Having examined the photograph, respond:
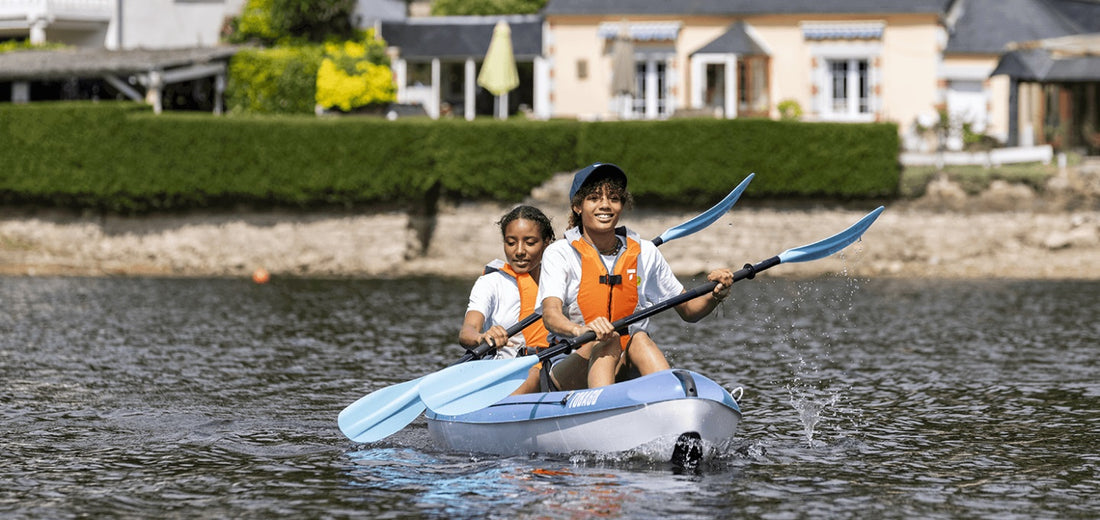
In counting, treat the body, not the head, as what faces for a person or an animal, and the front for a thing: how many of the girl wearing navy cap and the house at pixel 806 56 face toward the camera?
2

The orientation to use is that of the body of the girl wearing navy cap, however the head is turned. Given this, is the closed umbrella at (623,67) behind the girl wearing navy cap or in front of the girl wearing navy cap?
behind

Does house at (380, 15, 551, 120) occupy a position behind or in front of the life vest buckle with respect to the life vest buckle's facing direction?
behind

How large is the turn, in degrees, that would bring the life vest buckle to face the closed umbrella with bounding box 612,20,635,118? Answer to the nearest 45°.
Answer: approximately 180°

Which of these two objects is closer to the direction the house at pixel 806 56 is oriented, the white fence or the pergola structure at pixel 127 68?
the white fence

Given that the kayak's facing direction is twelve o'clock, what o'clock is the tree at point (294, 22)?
The tree is roughly at 7 o'clock from the kayak.

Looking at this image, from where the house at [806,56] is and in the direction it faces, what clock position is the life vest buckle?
The life vest buckle is roughly at 12 o'clock from the house.

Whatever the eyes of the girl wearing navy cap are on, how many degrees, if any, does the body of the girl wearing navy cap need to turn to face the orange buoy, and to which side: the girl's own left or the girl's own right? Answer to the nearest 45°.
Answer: approximately 180°

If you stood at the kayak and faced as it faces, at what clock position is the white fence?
The white fence is roughly at 8 o'clock from the kayak.

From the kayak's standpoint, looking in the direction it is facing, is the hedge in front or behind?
behind

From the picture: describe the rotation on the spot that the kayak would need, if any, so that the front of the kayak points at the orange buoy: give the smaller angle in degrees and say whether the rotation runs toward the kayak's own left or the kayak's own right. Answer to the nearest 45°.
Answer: approximately 135° to the kayak's own left
